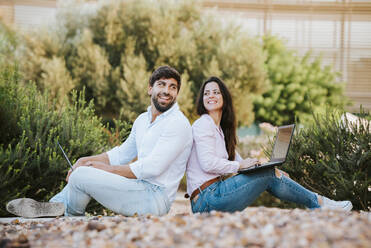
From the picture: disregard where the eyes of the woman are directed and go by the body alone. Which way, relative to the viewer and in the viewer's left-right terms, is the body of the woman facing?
facing to the right of the viewer

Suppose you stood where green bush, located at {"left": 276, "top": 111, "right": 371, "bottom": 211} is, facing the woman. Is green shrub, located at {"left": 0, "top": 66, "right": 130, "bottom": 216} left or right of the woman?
right

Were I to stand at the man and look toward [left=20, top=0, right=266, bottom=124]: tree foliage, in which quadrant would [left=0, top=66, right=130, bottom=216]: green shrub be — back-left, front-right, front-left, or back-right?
front-left

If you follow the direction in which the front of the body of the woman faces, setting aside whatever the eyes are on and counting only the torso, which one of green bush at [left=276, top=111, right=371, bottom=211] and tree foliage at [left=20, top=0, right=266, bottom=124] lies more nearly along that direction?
the green bush

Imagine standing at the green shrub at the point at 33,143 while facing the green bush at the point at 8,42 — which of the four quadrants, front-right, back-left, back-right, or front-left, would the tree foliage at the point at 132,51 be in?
front-right

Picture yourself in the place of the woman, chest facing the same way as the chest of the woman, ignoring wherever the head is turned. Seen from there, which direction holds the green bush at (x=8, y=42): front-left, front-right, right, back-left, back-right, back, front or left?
back-left

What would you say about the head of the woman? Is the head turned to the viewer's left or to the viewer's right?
to the viewer's left

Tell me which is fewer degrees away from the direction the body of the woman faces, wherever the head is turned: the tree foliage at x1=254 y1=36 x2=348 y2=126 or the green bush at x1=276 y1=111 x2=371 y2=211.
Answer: the green bush

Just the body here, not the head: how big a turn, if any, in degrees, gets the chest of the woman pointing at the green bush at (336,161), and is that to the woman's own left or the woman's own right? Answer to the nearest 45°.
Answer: approximately 45° to the woman's own left

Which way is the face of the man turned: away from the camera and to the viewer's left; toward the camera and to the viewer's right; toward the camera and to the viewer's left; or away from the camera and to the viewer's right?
toward the camera and to the viewer's right

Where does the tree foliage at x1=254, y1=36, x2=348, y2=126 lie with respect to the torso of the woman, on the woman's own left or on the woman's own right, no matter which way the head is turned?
on the woman's own left
